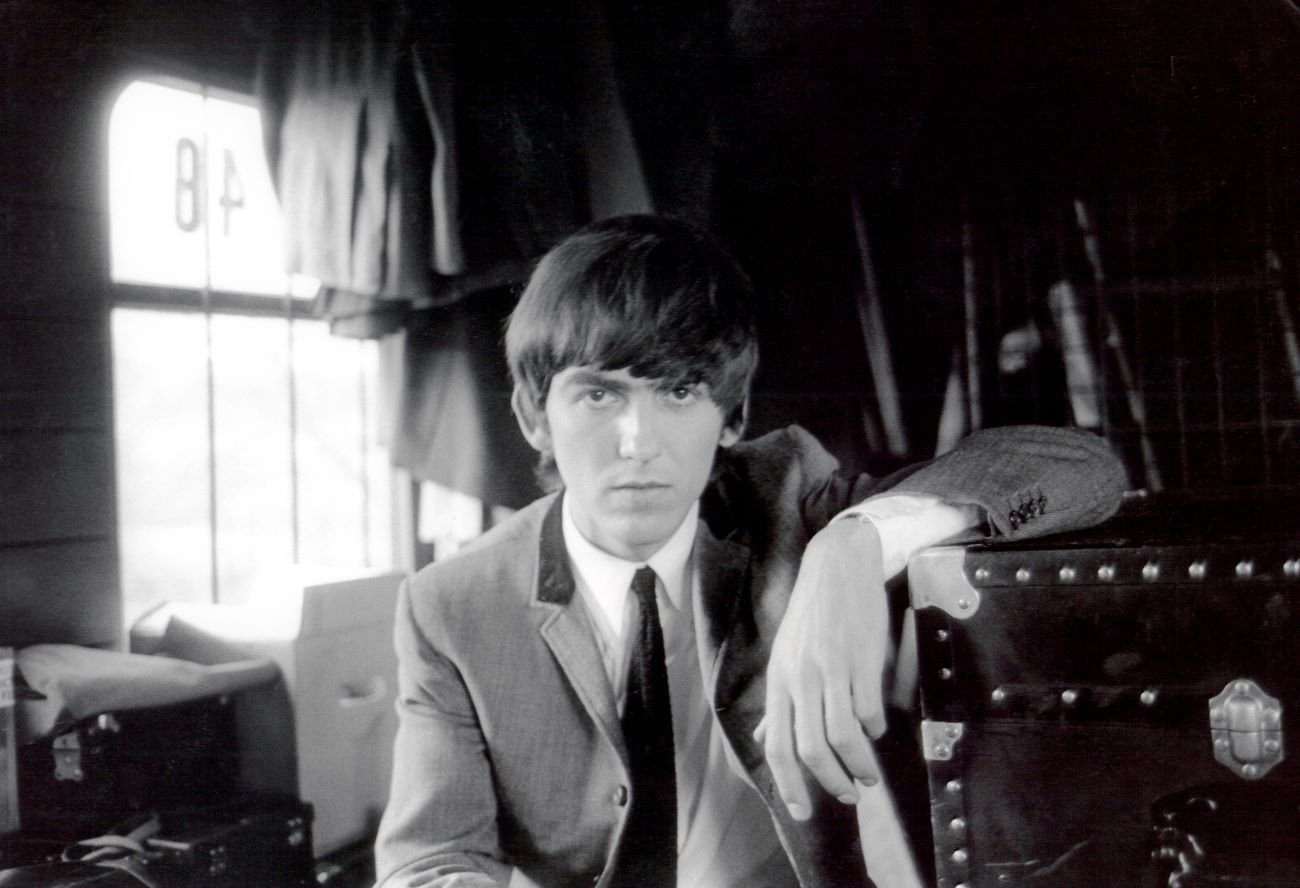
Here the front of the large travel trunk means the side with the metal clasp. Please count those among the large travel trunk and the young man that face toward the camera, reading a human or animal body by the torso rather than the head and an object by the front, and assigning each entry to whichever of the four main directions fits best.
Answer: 2

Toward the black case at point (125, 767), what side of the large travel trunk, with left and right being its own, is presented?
right

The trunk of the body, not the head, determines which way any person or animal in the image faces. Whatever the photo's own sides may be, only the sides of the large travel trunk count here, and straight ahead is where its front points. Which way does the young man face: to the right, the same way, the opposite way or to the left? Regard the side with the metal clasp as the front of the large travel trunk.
the same way

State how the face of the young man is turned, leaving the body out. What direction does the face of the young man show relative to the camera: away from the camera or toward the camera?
toward the camera

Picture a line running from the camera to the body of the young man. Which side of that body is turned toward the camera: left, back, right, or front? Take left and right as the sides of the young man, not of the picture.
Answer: front
